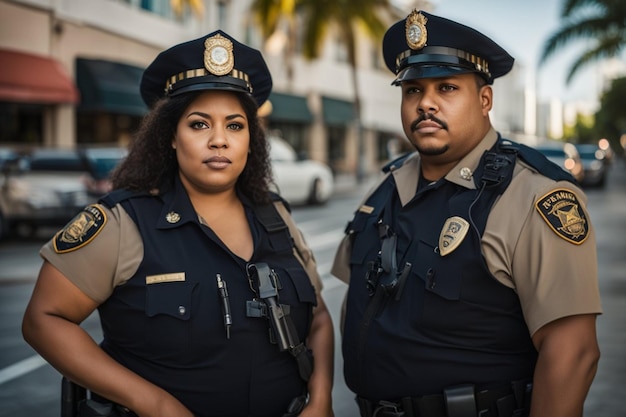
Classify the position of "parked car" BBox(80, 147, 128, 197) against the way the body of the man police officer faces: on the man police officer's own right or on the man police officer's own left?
on the man police officer's own right

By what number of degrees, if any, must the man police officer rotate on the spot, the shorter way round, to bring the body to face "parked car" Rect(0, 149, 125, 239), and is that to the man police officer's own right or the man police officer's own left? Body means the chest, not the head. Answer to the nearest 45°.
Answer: approximately 90° to the man police officer's own right

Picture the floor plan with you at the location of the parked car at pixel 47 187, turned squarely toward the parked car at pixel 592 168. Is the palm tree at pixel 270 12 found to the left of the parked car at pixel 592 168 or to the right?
left

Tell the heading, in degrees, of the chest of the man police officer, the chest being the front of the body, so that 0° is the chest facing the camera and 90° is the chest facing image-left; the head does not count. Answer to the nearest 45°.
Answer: approximately 45°

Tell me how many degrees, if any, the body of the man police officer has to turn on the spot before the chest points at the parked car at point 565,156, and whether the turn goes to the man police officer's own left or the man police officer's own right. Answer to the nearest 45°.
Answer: approximately 135° to the man police officer's own right

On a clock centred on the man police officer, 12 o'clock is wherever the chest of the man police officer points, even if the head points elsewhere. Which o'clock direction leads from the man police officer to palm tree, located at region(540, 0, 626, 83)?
The palm tree is roughly at 5 o'clock from the man police officer.

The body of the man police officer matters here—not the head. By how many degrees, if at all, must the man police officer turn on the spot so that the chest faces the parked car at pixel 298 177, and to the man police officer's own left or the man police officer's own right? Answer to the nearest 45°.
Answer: approximately 135° to the man police officer's own right

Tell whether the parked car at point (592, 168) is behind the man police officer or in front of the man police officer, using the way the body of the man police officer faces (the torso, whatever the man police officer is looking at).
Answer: behind
